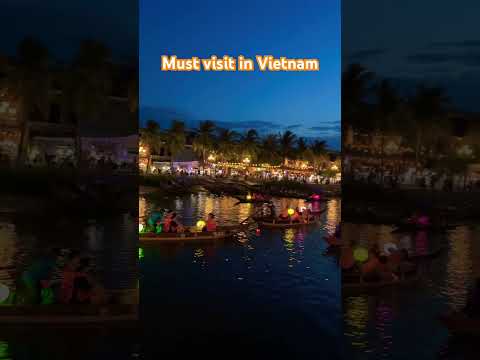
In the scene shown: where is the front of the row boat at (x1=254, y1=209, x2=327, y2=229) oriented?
to the viewer's right
